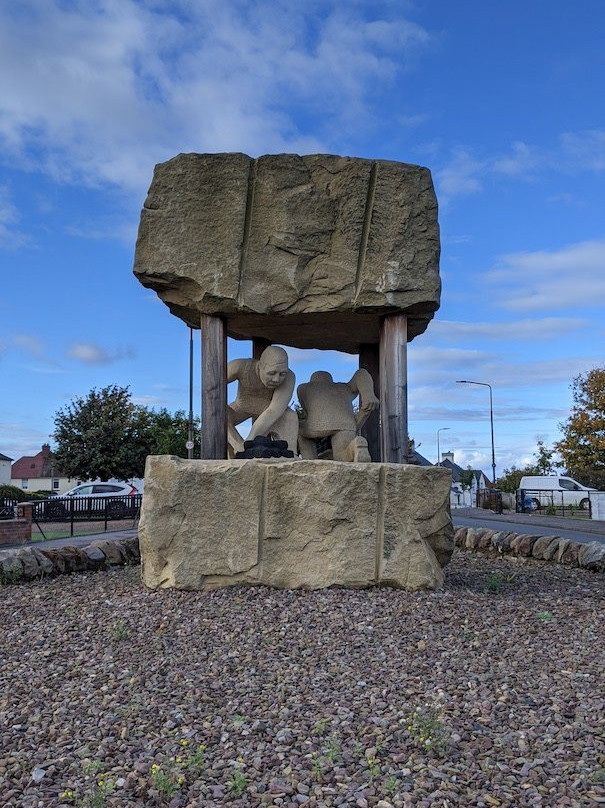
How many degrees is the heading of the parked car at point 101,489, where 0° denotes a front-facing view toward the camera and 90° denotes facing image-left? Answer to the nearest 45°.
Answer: approximately 90°

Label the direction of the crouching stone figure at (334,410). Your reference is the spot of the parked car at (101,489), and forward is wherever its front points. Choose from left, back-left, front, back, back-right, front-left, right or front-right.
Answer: left

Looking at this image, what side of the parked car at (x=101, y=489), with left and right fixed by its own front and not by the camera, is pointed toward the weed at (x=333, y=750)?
left

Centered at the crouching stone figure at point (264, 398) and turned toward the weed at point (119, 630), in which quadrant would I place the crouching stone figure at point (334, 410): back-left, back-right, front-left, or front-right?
back-left

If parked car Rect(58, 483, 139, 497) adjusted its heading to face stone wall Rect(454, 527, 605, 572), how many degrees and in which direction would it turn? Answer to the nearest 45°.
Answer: approximately 90° to its left
